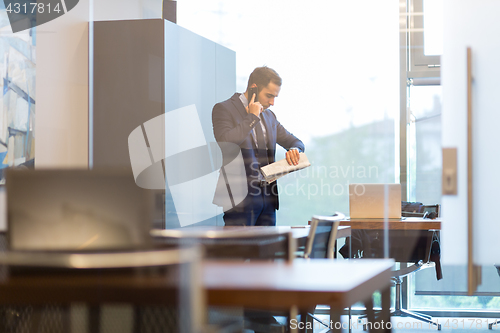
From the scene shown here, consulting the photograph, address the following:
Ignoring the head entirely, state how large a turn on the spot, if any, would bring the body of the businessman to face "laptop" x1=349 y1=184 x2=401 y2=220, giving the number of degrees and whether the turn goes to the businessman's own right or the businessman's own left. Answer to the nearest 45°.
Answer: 0° — they already face it

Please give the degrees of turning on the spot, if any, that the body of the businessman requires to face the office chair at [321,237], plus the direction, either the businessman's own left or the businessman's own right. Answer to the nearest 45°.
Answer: approximately 45° to the businessman's own right

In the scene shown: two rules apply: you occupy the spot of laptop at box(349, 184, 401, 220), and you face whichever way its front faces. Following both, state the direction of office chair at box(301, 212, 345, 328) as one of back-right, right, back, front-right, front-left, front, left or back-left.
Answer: back

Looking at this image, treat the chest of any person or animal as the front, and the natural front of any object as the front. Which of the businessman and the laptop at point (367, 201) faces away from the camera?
the laptop

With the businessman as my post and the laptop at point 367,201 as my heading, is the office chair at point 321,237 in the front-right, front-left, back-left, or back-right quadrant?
front-right

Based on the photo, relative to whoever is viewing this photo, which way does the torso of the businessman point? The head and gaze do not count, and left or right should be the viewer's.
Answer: facing the viewer and to the right of the viewer

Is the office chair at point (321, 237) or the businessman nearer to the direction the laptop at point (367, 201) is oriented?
the businessman

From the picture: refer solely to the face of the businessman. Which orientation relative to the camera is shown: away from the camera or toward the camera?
toward the camera

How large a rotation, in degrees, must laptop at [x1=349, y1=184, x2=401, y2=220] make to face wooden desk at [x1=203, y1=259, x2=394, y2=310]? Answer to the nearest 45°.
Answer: approximately 180°

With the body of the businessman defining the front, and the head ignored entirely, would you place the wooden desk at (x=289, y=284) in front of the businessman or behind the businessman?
in front

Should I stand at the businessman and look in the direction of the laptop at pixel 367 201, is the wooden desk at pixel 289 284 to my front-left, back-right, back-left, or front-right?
front-right

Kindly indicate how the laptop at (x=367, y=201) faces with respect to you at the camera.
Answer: facing away from the viewer

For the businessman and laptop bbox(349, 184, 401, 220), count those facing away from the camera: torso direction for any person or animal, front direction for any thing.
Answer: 1
